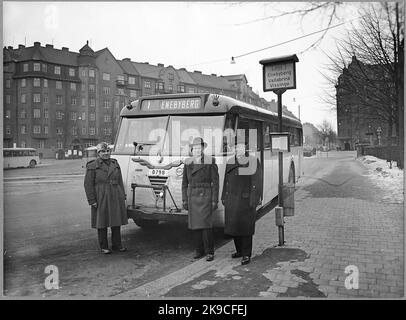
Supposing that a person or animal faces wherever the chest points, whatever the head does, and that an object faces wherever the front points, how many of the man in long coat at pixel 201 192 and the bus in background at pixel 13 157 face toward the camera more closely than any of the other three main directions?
1

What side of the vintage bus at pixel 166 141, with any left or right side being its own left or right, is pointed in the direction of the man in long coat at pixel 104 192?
front

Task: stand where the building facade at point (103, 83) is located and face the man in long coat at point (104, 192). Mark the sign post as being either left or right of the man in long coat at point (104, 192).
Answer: left

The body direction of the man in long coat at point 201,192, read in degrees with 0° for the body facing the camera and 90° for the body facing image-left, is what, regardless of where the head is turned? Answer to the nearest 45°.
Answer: approximately 0°

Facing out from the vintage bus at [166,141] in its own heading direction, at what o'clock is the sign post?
The sign post is roughly at 11 o'clock from the vintage bus.

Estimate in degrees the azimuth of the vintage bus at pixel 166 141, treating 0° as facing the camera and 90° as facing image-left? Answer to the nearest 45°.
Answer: approximately 45°

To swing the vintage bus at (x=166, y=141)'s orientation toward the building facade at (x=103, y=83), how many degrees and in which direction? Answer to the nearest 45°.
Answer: approximately 90° to its right
